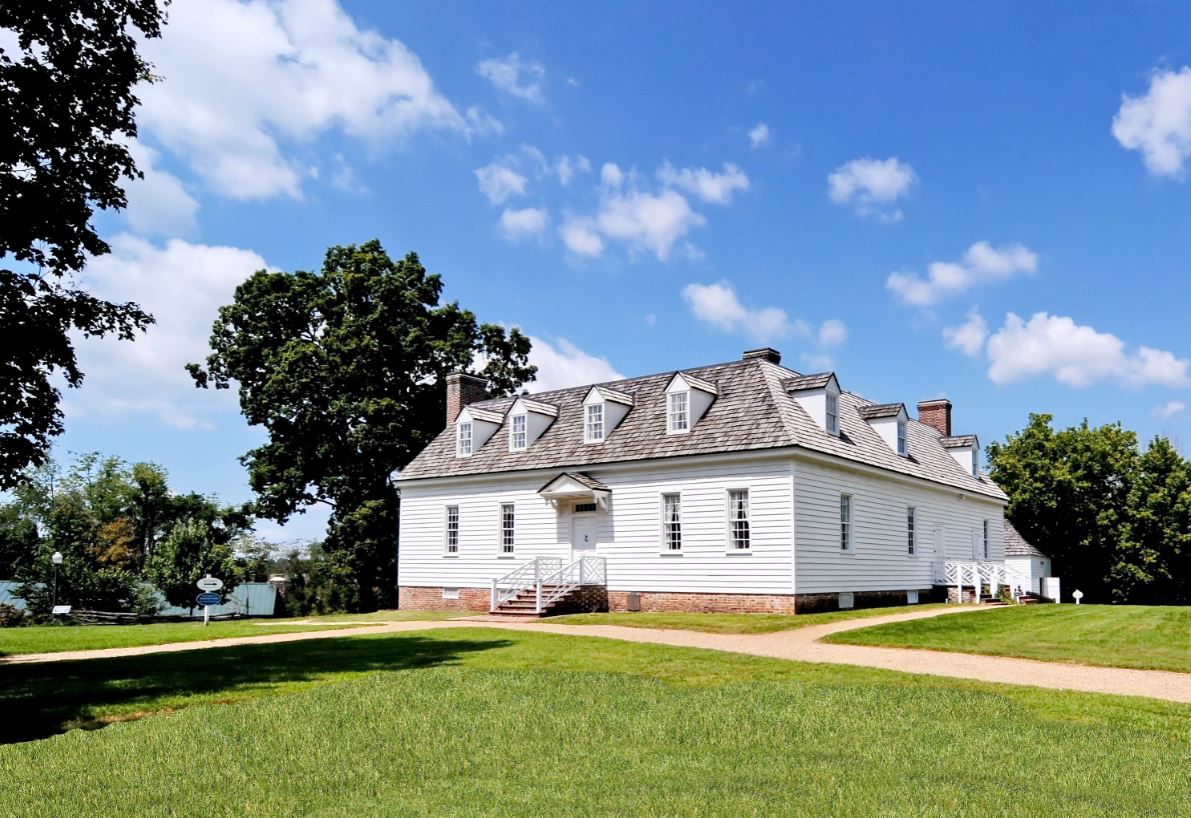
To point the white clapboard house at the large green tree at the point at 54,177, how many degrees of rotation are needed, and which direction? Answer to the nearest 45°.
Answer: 0° — it already faces it

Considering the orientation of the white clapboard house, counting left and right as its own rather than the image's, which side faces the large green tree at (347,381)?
right

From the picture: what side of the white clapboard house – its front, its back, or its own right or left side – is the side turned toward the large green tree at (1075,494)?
back

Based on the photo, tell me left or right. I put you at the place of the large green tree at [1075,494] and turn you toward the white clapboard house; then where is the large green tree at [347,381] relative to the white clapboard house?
right

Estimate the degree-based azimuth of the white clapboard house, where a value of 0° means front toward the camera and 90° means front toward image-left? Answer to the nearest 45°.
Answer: approximately 45°
